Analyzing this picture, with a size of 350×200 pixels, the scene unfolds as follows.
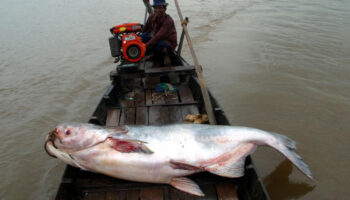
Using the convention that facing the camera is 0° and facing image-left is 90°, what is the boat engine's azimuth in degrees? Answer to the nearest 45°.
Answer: approximately 0°

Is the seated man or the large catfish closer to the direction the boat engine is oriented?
the large catfish

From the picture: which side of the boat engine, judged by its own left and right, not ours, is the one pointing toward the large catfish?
front

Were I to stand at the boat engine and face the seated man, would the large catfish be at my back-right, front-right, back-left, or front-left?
back-right
